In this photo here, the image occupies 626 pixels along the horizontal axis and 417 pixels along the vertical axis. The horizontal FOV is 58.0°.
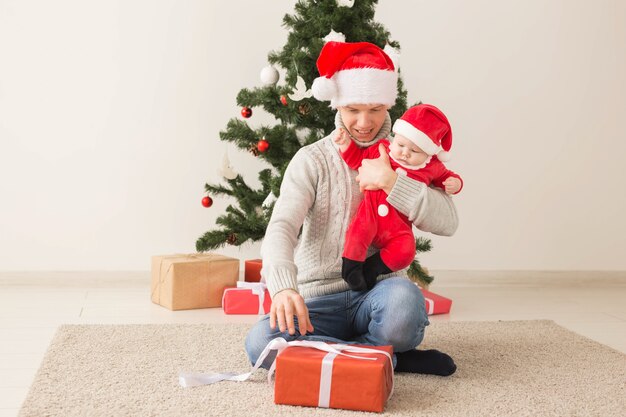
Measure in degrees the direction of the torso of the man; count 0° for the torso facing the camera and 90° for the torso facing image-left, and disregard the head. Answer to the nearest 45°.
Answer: approximately 0°

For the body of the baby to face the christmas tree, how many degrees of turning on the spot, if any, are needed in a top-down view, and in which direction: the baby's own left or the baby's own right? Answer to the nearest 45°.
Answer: approximately 135° to the baby's own right

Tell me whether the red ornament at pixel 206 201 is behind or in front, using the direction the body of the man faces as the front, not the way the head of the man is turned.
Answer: behind

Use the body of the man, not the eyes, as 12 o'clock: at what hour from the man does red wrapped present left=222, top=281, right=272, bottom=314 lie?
The red wrapped present is roughly at 5 o'clock from the man.

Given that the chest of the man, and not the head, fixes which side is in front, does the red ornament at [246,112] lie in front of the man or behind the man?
behind
